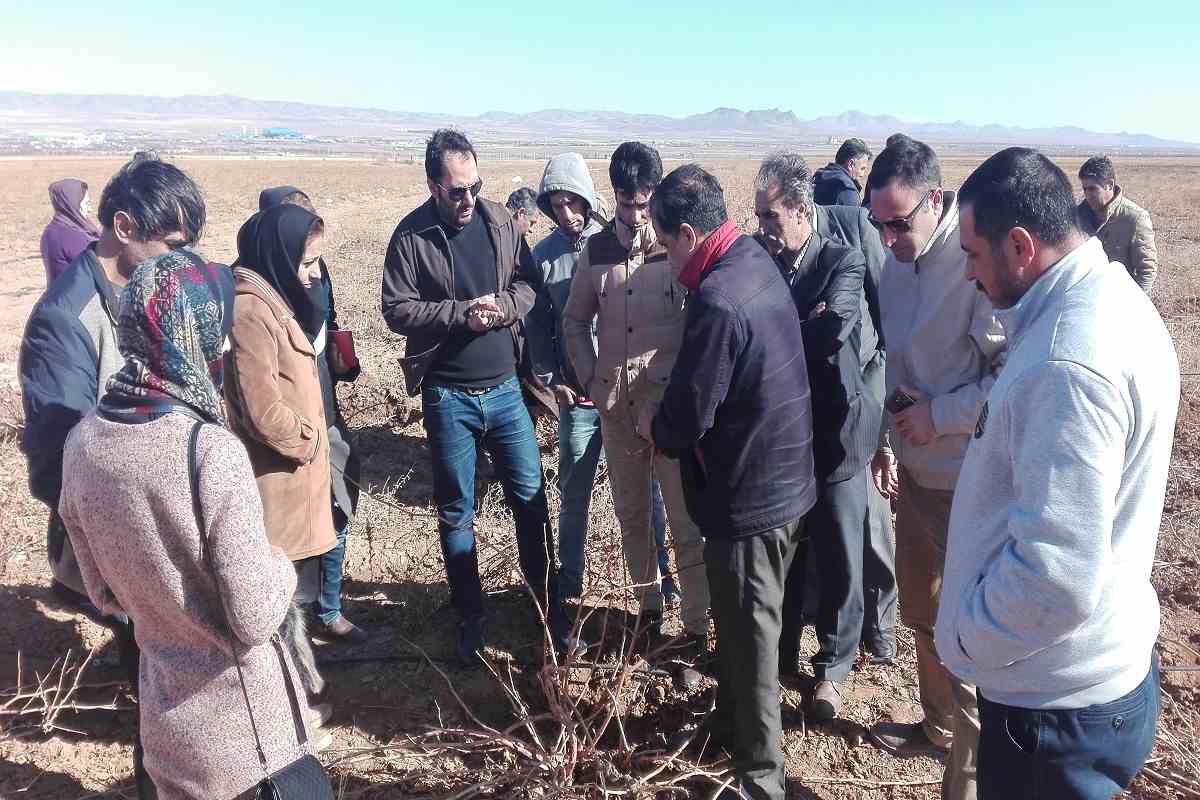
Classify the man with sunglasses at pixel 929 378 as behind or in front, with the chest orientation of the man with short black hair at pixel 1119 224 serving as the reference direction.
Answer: in front

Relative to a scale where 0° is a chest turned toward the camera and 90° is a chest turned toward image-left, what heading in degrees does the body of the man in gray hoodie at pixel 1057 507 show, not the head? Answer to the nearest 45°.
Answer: approximately 90°

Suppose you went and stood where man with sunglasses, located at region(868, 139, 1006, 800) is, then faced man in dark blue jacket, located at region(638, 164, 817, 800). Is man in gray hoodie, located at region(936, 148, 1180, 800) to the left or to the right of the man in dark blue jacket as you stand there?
left

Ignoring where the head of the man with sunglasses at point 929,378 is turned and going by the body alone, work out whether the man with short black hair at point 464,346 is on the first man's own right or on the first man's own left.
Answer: on the first man's own right

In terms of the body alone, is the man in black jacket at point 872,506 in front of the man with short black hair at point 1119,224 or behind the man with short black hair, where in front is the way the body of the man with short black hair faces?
in front

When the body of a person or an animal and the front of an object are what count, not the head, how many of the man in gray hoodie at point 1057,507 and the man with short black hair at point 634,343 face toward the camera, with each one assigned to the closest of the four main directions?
1

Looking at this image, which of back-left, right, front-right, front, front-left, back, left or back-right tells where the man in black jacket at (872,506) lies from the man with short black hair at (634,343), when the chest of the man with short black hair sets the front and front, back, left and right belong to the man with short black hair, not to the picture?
left

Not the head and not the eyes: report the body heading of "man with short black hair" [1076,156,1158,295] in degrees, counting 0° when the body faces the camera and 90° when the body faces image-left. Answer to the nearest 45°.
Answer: approximately 45°

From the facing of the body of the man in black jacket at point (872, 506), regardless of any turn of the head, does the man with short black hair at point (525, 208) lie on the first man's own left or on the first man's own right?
on the first man's own right

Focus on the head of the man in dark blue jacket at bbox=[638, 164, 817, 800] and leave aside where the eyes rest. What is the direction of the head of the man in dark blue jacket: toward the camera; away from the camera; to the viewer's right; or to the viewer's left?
to the viewer's left
